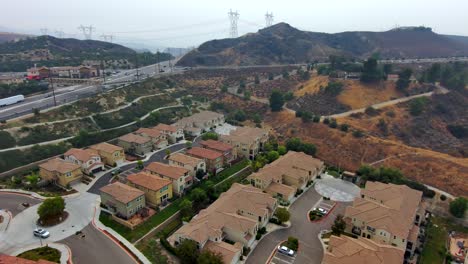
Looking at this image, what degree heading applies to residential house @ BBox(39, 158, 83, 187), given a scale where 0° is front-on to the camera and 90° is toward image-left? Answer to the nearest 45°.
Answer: approximately 315°

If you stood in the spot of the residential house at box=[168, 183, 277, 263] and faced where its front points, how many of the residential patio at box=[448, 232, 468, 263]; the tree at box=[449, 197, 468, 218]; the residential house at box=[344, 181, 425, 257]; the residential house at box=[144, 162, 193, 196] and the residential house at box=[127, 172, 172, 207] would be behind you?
2

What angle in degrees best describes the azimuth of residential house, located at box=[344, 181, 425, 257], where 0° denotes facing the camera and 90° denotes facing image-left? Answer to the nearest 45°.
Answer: approximately 45°

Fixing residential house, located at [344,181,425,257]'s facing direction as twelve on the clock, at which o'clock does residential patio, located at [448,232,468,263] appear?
residential patio, located at [448,232,468,263] is roughly at 7 o'clock from residential house, located at [344,181,425,257].

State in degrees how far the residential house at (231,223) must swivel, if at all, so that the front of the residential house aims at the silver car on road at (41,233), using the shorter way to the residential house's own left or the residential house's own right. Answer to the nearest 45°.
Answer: approximately 135° to the residential house's own right

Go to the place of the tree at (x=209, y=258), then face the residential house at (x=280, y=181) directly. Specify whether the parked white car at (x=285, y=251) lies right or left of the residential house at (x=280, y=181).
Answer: right

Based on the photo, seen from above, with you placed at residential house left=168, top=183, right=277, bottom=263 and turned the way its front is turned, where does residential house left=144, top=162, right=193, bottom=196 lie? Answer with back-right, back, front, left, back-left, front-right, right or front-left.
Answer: back

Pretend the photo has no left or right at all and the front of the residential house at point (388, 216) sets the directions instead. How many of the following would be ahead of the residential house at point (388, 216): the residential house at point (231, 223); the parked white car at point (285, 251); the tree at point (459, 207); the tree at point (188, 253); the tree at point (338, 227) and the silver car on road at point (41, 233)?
5

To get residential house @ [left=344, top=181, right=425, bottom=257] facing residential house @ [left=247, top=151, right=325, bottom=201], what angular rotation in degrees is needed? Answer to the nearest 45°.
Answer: approximately 45° to its right
